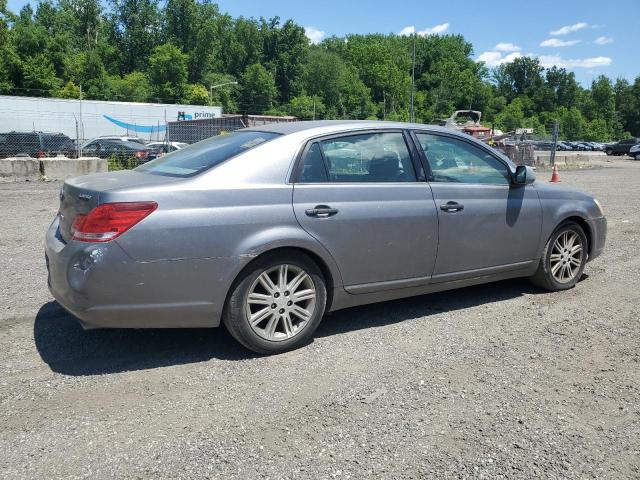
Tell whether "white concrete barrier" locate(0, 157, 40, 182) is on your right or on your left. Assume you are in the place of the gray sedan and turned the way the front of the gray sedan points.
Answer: on your left

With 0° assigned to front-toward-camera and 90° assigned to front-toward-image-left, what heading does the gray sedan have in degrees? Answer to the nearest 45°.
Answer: approximately 225°

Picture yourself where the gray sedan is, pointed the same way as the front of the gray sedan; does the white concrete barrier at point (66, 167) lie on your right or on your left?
on your left

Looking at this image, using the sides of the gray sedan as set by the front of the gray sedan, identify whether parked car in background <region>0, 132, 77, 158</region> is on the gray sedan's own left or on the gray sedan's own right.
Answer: on the gray sedan's own left

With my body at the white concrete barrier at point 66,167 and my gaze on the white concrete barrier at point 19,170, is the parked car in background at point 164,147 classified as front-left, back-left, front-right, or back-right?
back-right

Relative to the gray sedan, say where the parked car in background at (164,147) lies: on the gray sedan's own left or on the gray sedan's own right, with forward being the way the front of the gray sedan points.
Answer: on the gray sedan's own left

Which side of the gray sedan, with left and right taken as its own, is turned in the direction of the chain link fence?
left
